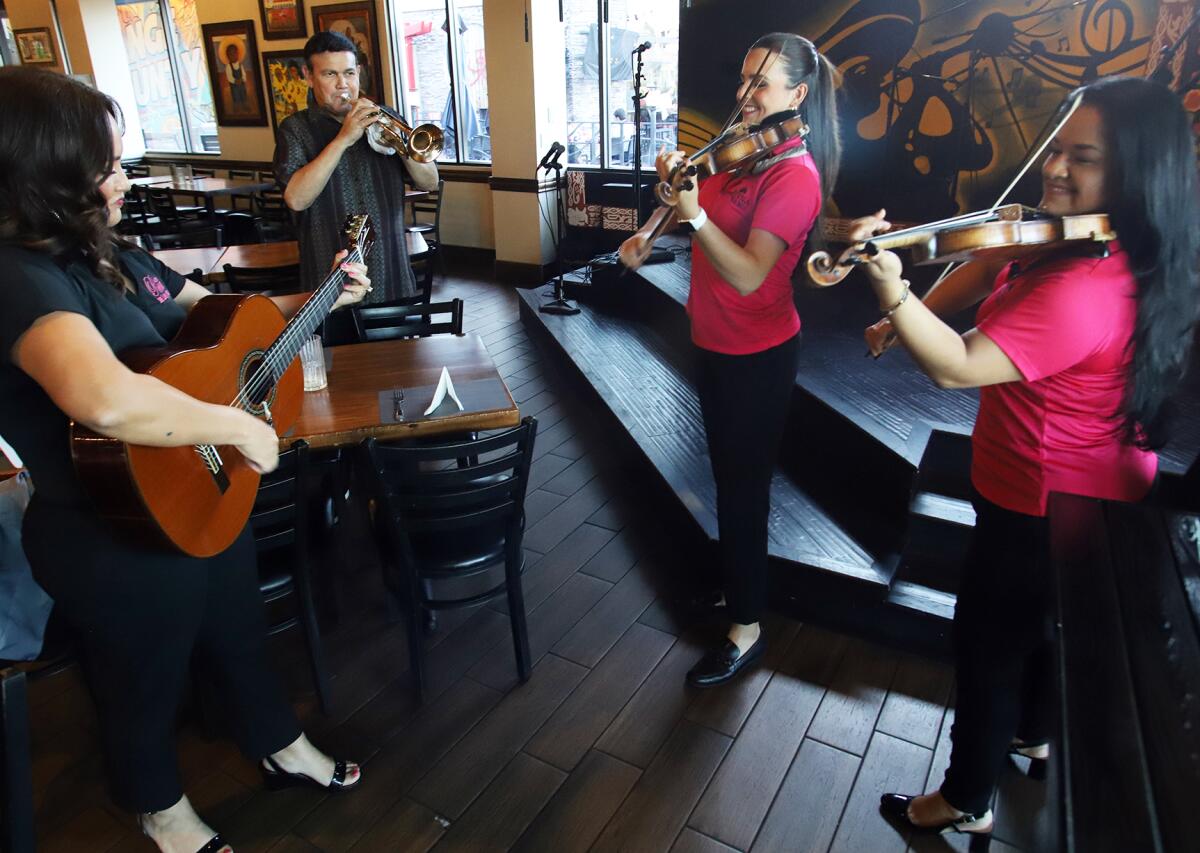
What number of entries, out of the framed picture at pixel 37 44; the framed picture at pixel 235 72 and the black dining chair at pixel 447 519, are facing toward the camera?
2

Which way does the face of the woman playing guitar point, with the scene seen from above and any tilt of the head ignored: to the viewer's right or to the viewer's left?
to the viewer's right

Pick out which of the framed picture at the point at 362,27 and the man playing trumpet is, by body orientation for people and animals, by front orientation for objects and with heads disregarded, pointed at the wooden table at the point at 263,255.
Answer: the framed picture

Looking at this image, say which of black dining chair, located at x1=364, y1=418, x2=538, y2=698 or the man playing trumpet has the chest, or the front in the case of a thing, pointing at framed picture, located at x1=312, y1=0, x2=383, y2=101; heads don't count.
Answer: the black dining chair

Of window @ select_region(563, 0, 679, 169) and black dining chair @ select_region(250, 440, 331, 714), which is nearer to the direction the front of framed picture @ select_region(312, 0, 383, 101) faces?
the black dining chair

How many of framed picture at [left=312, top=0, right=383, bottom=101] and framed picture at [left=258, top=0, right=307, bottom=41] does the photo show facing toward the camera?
2

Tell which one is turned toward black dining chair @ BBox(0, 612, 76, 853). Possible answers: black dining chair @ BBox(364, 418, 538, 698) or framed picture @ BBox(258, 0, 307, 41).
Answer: the framed picture

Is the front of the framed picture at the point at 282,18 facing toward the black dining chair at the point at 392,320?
yes

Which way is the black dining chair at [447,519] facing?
away from the camera

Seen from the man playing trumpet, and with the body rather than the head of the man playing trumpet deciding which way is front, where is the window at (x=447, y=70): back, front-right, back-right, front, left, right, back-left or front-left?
back-left
